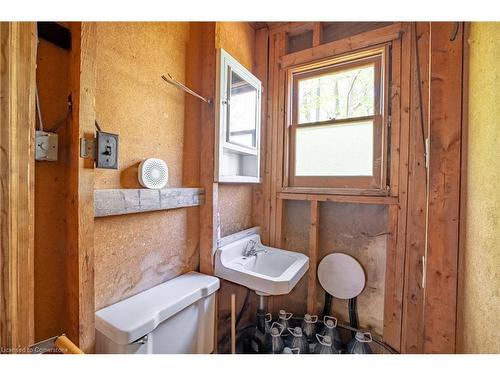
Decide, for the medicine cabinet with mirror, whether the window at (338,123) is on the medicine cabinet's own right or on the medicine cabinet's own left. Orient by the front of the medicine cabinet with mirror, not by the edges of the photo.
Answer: on the medicine cabinet's own left

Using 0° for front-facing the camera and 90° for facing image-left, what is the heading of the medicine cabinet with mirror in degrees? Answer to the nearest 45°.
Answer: approximately 315°

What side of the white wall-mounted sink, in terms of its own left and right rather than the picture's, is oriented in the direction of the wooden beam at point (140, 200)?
right

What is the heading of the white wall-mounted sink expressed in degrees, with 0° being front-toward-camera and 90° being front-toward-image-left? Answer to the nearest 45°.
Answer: approximately 315°

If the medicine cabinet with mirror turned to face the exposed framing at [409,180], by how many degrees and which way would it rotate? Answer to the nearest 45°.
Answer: approximately 45° to its left

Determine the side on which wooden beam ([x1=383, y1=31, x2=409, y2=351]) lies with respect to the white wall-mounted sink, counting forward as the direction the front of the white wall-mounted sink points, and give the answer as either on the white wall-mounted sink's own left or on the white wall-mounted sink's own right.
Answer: on the white wall-mounted sink's own left

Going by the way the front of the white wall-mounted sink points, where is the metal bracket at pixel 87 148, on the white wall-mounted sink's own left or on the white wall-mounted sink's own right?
on the white wall-mounted sink's own right

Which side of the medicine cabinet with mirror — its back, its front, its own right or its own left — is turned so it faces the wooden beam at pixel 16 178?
right

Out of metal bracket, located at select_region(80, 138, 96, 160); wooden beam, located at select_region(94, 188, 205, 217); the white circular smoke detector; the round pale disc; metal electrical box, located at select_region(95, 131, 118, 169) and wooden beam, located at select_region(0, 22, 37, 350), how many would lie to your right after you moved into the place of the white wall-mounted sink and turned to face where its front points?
5

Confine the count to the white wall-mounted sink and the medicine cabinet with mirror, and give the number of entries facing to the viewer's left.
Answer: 0

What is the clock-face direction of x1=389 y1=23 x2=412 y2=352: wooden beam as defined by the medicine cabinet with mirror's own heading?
The wooden beam is roughly at 11 o'clock from the medicine cabinet with mirror.

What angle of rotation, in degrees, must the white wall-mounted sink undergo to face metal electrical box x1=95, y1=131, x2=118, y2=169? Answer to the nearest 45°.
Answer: approximately 90° to its right
